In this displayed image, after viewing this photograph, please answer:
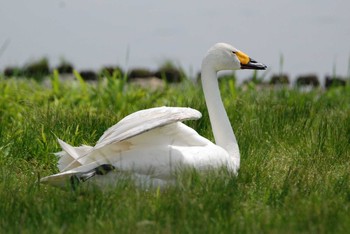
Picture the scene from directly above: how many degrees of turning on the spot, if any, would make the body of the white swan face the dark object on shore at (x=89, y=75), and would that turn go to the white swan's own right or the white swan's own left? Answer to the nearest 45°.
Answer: approximately 90° to the white swan's own left

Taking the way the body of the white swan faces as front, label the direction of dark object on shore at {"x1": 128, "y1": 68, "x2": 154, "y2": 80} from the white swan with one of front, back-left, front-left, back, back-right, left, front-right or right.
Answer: left

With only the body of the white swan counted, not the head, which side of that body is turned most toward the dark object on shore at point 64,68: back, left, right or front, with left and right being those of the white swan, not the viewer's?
left

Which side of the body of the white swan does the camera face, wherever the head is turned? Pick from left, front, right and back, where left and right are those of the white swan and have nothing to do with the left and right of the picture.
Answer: right
